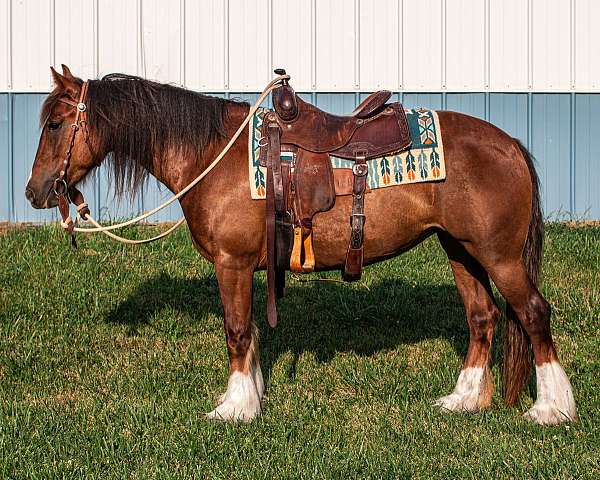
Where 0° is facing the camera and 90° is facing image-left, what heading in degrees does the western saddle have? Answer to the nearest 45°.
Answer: approximately 90°

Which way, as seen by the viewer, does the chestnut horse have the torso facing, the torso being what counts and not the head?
to the viewer's left
